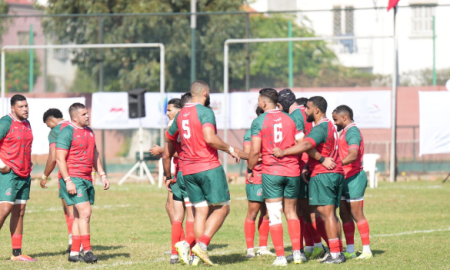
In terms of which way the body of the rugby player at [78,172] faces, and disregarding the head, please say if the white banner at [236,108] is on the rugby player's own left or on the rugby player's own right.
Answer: on the rugby player's own left

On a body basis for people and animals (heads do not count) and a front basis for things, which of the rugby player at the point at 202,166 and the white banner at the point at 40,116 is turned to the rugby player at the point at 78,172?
the white banner

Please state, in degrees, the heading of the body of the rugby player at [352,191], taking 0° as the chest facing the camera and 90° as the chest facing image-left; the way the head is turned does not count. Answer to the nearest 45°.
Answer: approximately 90°

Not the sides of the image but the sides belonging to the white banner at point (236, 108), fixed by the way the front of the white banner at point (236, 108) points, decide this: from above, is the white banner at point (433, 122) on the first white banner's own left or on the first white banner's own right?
on the first white banner's own left

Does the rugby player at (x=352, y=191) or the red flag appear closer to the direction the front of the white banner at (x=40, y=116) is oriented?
the rugby player

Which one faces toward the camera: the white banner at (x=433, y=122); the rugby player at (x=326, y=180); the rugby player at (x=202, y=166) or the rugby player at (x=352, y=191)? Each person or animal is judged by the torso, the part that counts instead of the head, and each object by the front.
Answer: the white banner

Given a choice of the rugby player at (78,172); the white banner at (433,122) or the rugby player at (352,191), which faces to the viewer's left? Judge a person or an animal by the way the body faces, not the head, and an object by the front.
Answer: the rugby player at (352,191)

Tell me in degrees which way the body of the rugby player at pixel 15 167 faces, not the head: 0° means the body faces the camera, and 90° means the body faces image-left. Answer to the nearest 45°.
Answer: approximately 315°
